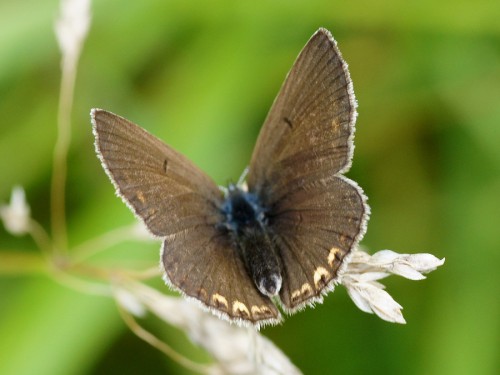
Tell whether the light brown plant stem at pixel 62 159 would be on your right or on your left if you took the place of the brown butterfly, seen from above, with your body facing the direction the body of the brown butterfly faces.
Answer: on your left

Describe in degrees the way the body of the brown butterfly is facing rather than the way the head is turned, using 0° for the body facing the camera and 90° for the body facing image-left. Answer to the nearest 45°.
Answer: approximately 180°
